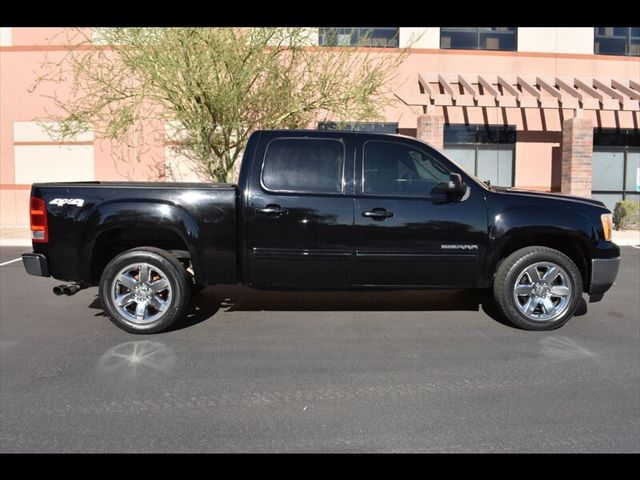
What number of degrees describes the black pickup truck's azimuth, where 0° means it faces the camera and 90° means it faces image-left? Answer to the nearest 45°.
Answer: approximately 270°

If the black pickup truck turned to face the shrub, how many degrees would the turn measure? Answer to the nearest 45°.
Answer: approximately 45° to its left
